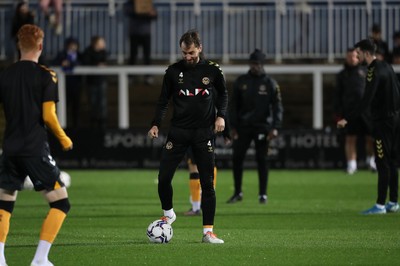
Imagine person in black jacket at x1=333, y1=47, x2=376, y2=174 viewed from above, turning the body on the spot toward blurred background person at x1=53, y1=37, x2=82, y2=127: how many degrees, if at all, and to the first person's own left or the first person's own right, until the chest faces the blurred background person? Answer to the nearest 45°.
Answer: approximately 135° to the first person's own right

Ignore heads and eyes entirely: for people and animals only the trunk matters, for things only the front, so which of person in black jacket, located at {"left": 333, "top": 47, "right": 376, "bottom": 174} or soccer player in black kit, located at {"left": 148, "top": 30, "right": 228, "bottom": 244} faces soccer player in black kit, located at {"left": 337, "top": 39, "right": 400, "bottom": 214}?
the person in black jacket

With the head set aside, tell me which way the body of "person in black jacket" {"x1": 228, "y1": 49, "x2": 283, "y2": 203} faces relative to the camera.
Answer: toward the camera

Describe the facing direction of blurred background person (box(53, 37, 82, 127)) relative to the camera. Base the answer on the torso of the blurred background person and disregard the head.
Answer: toward the camera

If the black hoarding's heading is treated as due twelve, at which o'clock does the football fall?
The football is roughly at 12 o'clock from the black hoarding.

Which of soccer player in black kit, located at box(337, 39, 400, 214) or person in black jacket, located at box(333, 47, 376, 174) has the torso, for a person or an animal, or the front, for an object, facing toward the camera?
the person in black jacket

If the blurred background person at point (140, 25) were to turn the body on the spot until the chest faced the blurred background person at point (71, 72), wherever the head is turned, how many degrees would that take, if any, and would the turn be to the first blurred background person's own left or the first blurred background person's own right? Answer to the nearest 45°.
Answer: approximately 90° to the first blurred background person's own right

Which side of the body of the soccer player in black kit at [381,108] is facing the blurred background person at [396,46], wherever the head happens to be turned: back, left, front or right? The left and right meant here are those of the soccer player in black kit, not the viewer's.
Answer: right

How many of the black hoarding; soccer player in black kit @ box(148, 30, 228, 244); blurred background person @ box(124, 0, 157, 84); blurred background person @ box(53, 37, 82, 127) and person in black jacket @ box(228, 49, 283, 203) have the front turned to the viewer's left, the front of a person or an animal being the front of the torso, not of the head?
0

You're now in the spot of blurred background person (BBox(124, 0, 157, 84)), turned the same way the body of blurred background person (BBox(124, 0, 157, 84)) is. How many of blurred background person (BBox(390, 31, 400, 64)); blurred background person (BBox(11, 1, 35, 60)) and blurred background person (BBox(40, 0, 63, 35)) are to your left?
1

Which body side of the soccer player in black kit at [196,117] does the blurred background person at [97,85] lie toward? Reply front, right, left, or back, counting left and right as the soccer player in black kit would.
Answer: back

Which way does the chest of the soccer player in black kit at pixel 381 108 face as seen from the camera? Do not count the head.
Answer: to the viewer's left

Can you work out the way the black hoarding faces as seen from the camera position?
facing the viewer

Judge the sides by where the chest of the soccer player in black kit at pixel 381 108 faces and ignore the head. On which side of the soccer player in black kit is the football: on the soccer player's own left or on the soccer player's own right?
on the soccer player's own left

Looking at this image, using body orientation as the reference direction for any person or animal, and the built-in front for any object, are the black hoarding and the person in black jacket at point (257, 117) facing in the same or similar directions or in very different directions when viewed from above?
same or similar directions

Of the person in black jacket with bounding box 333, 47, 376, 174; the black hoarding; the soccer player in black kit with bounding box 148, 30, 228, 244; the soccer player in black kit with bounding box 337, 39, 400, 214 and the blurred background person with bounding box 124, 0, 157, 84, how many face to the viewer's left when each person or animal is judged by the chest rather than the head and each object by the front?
1

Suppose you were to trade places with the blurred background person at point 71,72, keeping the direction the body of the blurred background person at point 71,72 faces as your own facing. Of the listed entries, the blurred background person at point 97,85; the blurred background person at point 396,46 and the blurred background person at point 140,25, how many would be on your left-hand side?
3

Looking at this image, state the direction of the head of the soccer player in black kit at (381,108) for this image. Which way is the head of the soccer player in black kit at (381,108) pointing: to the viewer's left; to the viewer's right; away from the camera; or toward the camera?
to the viewer's left
